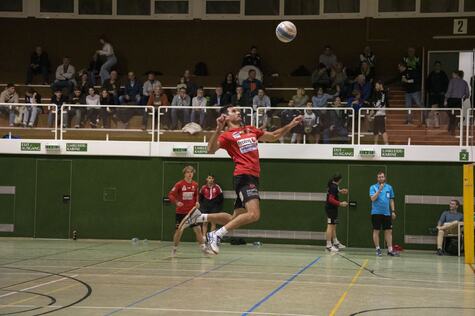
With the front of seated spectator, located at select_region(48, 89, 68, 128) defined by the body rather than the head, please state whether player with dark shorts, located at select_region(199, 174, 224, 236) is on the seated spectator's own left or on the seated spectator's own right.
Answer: on the seated spectator's own left

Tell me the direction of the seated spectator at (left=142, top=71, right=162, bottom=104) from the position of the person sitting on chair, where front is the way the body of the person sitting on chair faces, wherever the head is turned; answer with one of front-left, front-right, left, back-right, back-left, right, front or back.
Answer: front-right

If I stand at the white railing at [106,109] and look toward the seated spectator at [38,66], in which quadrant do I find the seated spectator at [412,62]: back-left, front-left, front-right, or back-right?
back-right

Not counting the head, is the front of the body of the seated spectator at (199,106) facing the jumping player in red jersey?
yes

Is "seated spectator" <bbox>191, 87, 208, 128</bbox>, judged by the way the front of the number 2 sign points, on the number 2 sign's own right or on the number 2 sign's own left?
on the number 2 sign's own right

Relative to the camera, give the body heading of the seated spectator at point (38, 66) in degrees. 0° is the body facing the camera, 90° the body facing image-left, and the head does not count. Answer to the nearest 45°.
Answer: approximately 0°

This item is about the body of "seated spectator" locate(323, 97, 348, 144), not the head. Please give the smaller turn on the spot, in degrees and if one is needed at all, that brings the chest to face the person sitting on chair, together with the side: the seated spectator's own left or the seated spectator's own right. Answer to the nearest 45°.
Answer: approximately 90° to the seated spectator's own left

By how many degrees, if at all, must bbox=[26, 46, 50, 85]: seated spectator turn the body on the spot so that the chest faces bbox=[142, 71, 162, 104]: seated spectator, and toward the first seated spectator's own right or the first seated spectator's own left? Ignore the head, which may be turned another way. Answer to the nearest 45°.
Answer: approximately 45° to the first seated spectator's own left

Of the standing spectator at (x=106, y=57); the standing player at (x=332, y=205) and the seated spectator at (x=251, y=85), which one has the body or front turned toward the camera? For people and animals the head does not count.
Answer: the seated spectator

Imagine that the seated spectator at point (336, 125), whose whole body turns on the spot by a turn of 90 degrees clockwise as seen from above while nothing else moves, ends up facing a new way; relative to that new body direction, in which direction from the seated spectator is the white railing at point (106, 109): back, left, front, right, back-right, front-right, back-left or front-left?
front
